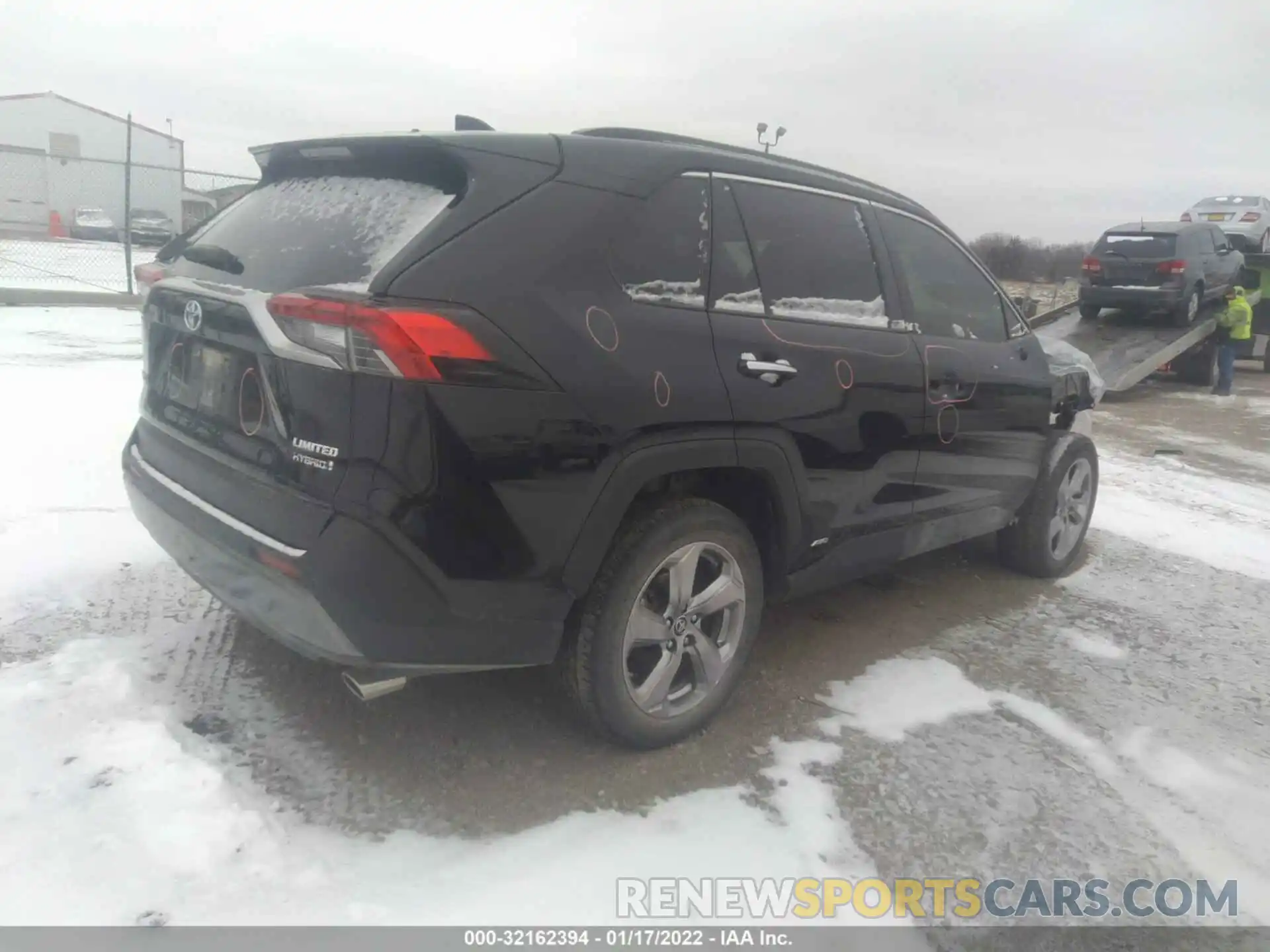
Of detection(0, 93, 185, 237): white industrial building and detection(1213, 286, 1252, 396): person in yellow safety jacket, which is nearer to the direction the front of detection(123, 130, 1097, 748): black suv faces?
the person in yellow safety jacket

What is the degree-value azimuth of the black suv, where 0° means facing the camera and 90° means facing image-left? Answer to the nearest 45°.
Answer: approximately 225°

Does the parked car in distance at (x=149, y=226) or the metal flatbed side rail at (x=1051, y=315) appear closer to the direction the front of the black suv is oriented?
the metal flatbed side rail

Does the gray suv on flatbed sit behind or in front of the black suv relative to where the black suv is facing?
in front

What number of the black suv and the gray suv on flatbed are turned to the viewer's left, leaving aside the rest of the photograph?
0

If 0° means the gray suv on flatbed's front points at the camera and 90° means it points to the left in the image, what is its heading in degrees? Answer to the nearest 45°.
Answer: approximately 225°

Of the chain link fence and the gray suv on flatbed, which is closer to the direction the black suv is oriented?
the gray suv on flatbed

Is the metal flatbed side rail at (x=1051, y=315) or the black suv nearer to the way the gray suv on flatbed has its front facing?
the metal flatbed side rail

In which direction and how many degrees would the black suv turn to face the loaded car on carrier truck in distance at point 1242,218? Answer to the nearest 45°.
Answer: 0° — it already faces it
